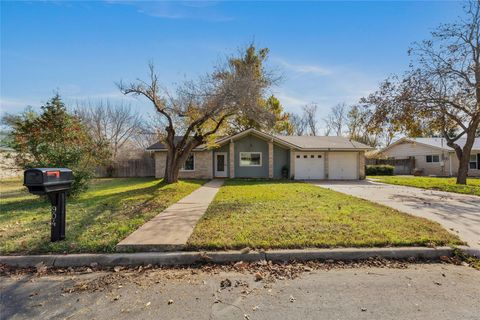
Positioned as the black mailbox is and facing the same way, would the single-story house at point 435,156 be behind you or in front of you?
behind

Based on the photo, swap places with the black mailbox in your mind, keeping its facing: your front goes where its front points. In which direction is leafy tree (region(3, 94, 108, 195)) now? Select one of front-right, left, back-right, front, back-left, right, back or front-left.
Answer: back-right

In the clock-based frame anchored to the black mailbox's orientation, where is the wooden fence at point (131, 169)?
The wooden fence is roughly at 5 o'clock from the black mailbox.

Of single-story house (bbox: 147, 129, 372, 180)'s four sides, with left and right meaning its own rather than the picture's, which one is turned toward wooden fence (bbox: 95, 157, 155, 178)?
right

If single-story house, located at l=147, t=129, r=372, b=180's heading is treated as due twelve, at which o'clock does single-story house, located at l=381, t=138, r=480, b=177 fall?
single-story house, located at l=381, t=138, r=480, b=177 is roughly at 8 o'clock from single-story house, located at l=147, t=129, r=372, b=180.

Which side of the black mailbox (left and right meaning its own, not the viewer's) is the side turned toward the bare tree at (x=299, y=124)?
back

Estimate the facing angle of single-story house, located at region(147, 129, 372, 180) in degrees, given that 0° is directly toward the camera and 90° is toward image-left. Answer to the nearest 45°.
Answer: approximately 0°

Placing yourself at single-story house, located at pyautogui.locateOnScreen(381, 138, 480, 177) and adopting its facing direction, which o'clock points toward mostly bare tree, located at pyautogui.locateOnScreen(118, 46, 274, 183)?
The mostly bare tree is roughly at 2 o'clock from the single-story house.

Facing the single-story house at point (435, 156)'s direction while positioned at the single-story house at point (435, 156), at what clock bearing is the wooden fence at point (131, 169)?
The wooden fence is roughly at 3 o'clock from the single-story house.
